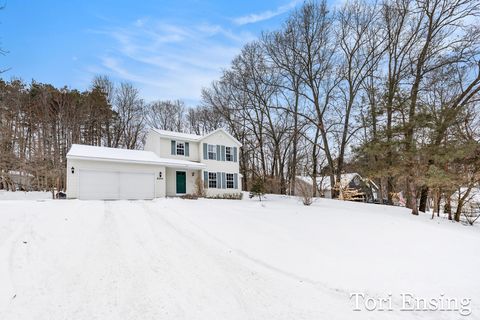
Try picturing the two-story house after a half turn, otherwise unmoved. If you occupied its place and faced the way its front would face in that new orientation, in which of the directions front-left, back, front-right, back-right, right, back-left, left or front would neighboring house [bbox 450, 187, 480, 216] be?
back-right

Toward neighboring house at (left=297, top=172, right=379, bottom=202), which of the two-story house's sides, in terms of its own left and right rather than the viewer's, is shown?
left

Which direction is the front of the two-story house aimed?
toward the camera
